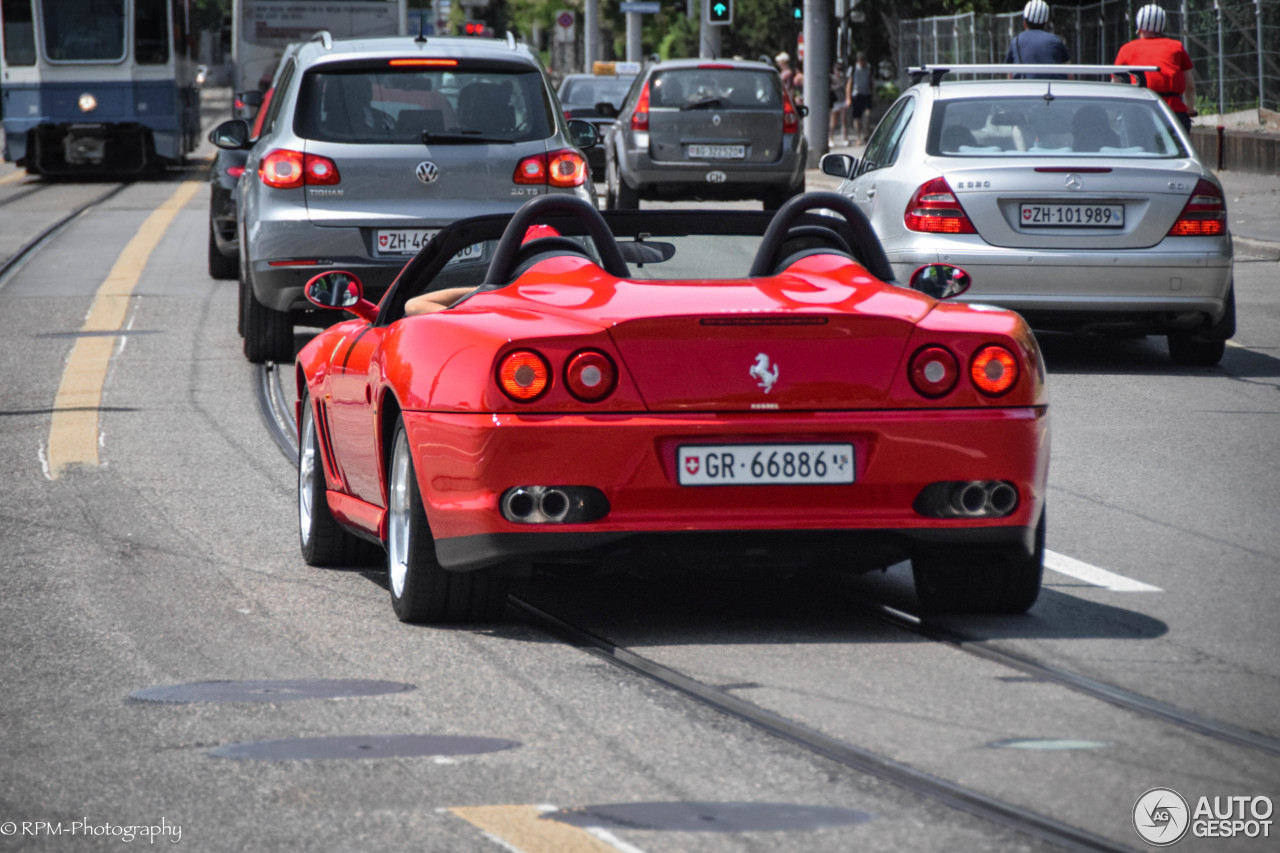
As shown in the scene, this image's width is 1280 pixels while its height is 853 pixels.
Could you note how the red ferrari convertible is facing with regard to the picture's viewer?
facing away from the viewer

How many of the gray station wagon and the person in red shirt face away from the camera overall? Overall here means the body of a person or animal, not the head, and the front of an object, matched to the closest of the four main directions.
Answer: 2

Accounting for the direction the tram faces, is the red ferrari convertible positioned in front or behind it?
in front

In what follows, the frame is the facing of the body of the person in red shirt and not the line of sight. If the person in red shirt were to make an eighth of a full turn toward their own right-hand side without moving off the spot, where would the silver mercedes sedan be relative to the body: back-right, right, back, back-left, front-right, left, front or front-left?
back-right

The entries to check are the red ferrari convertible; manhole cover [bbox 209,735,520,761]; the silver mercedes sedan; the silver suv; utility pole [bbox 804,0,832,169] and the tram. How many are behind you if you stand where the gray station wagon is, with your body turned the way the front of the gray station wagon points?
4

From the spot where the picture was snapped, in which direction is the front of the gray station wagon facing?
facing away from the viewer

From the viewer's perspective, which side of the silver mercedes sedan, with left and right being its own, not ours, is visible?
back

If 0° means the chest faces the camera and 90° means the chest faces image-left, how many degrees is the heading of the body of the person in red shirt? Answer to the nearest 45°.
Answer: approximately 180°

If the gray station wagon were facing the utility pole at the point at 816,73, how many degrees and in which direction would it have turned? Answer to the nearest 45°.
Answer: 0° — it already faces it

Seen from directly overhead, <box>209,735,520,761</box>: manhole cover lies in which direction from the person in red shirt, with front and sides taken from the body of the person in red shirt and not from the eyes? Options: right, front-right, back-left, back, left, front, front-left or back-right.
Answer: back

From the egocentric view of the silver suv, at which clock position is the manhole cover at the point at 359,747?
The manhole cover is roughly at 6 o'clock from the silver suv.

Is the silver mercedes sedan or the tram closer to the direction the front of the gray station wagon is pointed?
the tram

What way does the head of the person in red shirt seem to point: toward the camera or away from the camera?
away from the camera

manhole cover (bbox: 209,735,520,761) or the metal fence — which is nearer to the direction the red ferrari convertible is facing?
the metal fence

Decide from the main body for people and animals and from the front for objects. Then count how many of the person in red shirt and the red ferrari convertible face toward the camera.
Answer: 0

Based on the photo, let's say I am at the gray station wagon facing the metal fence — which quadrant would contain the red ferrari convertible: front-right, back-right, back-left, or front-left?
back-right

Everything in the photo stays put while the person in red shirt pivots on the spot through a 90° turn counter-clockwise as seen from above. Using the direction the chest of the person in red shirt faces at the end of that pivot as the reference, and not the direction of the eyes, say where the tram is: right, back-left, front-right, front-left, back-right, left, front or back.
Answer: front-right

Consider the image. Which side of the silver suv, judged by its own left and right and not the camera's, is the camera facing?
back

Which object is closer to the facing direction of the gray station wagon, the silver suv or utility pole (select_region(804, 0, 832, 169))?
the utility pole

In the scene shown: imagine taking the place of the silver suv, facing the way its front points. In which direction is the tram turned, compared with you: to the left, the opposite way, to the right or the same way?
the opposite way
